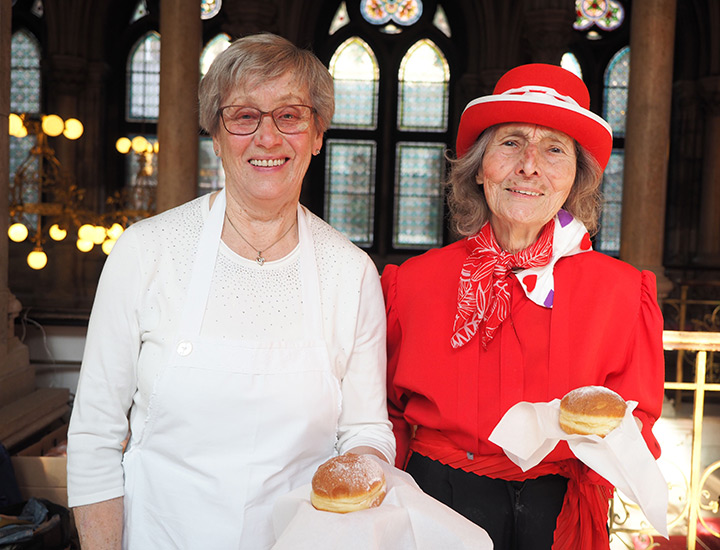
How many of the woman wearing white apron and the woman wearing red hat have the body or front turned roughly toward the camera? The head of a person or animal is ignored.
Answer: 2

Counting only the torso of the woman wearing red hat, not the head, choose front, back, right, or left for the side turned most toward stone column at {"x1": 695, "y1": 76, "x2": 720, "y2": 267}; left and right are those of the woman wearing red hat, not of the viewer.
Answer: back

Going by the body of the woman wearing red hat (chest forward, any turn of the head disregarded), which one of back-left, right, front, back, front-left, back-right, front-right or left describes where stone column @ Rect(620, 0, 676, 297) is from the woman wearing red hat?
back

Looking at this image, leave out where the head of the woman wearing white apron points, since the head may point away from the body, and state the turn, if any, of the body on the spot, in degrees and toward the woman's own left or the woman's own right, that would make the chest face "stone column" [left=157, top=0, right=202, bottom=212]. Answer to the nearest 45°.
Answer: approximately 180°

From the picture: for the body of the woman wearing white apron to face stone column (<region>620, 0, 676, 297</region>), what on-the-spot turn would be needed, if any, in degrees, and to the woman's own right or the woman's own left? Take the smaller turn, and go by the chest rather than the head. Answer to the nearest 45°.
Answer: approximately 135° to the woman's own left
